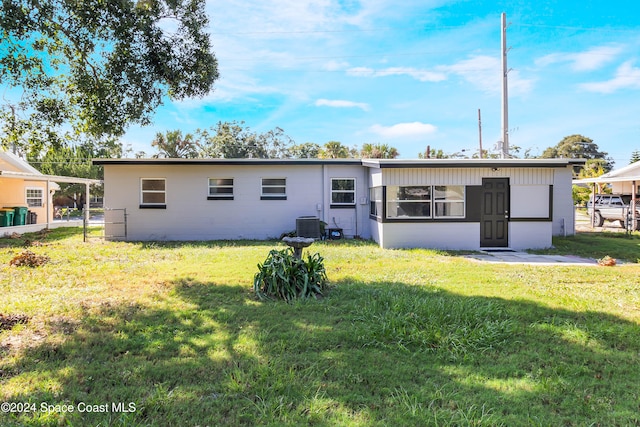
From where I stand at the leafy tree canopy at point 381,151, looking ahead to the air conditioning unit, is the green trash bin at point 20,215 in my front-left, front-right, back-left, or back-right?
front-right

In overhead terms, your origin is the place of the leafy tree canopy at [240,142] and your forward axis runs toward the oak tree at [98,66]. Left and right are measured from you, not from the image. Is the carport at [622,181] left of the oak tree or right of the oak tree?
left

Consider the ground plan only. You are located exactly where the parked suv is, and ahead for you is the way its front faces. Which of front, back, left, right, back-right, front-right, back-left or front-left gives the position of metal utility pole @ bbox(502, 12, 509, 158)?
right

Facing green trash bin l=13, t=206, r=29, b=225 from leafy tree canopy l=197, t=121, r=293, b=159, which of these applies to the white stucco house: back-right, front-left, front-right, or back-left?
front-left
